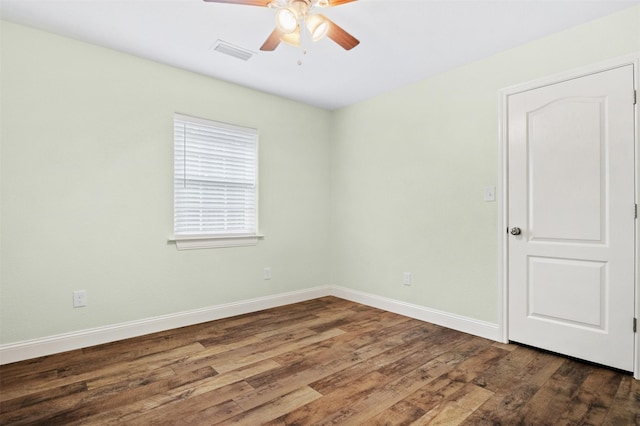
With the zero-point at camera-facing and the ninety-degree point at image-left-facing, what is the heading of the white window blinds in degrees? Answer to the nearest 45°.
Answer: approximately 315°

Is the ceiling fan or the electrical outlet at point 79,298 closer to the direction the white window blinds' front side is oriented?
the ceiling fan

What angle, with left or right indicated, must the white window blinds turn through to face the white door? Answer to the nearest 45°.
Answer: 0° — it already faces it

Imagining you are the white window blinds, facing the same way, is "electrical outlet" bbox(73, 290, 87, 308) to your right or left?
on your right

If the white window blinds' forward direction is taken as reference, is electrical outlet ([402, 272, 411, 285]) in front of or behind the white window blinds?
in front

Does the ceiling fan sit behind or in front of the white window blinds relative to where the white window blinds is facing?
in front

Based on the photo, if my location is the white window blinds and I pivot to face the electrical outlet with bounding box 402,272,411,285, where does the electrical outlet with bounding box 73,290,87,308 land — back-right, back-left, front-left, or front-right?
back-right
